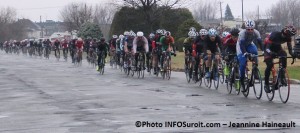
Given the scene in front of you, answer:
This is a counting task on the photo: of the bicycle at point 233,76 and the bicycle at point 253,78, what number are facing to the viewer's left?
0

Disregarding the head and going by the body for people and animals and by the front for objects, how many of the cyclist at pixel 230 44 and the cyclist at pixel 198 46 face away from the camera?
0

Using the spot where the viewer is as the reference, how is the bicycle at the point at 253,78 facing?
facing the viewer and to the right of the viewer

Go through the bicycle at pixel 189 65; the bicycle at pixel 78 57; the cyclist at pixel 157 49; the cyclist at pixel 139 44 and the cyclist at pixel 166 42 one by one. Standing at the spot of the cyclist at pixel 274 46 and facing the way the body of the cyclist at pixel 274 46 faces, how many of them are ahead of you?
0

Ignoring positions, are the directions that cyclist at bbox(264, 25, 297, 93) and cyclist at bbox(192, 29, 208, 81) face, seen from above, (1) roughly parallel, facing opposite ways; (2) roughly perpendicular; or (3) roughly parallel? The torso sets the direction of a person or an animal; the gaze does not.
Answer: roughly parallel

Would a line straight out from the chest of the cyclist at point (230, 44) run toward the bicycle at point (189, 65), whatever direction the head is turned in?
no

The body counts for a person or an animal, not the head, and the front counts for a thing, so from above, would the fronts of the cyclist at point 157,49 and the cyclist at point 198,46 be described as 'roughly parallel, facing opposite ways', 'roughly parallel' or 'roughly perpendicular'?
roughly parallel

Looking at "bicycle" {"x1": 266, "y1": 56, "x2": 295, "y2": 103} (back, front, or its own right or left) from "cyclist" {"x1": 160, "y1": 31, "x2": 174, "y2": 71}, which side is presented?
back

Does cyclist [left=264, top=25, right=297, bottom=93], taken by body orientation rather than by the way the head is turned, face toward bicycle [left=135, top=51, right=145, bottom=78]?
no

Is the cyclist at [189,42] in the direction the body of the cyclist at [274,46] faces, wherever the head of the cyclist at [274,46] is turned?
no

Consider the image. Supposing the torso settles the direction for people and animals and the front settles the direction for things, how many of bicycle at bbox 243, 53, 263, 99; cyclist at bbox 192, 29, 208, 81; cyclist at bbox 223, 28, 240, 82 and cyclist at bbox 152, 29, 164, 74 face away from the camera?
0

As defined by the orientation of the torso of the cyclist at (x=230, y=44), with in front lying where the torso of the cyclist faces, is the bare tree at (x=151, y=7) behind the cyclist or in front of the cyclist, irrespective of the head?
behind

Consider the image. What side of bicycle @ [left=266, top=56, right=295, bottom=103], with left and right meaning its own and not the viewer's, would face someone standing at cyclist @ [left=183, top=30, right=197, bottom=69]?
back
